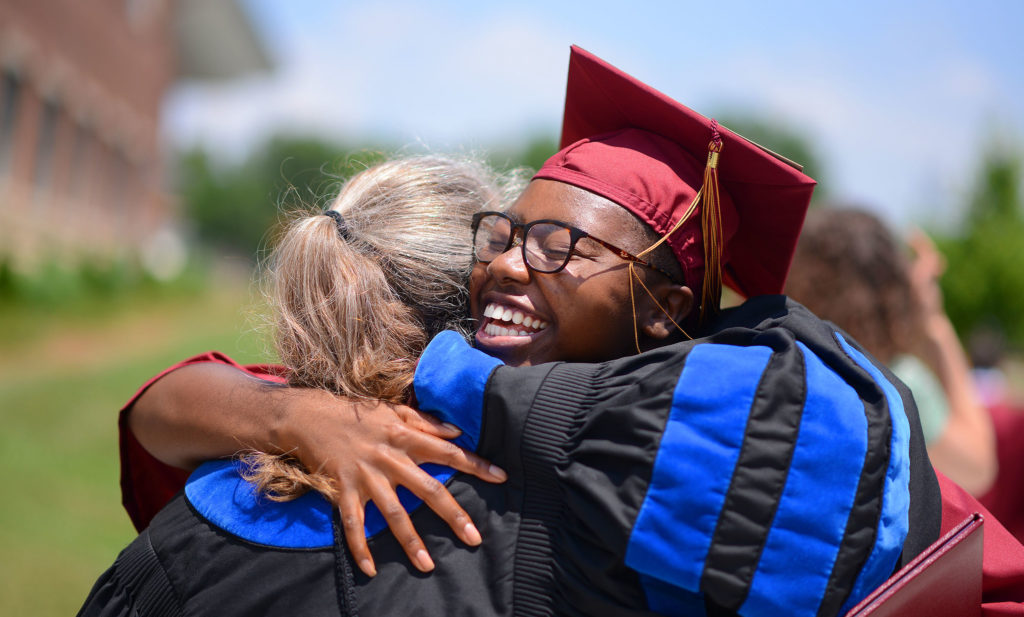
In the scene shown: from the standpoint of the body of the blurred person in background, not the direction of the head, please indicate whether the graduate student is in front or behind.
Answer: behind

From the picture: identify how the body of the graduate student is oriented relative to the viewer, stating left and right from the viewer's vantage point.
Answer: facing the viewer and to the left of the viewer

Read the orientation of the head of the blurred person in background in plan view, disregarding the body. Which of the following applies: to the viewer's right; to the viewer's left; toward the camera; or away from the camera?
away from the camera

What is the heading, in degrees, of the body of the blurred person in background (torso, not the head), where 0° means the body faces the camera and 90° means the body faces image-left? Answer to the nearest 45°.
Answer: approximately 225°

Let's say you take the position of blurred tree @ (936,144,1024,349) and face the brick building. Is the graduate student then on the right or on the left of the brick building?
left

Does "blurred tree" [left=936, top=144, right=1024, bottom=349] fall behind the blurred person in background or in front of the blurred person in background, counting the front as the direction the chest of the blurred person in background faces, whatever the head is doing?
in front

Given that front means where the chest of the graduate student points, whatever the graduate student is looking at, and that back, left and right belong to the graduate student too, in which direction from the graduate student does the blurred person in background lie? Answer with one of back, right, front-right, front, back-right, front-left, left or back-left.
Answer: back

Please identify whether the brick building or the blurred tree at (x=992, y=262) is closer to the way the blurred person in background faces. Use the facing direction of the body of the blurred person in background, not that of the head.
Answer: the blurred tree

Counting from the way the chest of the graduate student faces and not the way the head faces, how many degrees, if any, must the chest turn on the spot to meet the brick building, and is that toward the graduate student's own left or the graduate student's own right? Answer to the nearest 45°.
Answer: approximately 90° to the graduate student's own right

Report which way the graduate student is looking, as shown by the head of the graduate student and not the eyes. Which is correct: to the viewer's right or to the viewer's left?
to the viewer's left

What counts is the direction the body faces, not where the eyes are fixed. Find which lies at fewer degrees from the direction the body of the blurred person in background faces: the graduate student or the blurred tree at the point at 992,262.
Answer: the blurred tree
